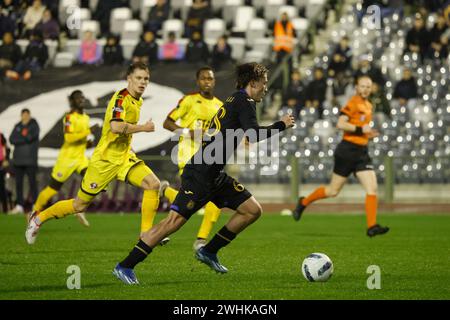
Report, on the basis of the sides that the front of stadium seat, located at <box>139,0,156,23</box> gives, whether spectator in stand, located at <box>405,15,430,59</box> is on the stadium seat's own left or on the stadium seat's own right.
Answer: on the stadium seat's own left

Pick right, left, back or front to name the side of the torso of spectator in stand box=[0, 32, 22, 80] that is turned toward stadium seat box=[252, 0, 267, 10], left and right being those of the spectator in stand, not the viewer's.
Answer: left

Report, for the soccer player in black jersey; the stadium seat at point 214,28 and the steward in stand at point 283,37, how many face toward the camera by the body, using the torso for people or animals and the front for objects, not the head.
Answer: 2

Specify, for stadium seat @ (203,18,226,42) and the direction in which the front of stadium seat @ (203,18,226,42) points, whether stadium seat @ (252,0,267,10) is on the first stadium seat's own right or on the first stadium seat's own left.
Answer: on the first stadium seat's own left

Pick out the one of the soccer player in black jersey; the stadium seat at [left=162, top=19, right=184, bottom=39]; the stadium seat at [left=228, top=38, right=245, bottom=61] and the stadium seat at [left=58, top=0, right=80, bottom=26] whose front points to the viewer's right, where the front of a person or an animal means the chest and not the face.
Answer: the soccer player in black jersey

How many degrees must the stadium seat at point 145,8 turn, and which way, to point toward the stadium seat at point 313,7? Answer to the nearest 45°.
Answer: approximately 90° to its left

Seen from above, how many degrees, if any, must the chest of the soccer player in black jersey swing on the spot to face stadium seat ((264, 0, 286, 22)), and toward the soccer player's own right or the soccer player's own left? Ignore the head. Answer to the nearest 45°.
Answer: approximately 90° to the soccer player's own left

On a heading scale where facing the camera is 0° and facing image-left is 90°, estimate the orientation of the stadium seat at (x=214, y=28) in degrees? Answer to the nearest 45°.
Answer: approximately 0°

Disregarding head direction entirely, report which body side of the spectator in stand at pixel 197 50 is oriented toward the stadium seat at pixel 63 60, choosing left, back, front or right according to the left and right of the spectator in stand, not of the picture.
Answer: right

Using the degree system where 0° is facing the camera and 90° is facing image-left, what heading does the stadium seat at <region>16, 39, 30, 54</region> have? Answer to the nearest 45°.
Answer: approximately 0°

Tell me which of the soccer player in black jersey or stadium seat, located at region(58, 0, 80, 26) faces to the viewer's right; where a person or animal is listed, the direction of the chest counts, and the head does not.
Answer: the soccer player in black jersey
